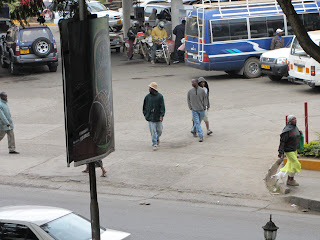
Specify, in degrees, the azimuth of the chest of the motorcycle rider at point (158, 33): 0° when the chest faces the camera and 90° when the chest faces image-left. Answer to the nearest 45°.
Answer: approximately 315°

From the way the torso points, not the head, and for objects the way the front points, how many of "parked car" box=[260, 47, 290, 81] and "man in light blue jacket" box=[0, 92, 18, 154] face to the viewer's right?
1

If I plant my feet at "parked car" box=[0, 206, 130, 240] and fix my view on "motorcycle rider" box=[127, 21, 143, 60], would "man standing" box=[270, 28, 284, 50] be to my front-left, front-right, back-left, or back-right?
front-right

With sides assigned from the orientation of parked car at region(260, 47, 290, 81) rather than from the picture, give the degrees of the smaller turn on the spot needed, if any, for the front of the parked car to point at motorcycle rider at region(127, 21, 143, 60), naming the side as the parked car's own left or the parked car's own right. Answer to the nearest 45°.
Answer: approximately 90° to the parked car's own right

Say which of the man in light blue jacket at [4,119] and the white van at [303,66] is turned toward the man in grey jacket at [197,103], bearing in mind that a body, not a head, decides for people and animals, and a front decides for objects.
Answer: the man in light blue jacket at [4,119]

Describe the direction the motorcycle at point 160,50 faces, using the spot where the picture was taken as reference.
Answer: facing the viewer and to the right of the viewer

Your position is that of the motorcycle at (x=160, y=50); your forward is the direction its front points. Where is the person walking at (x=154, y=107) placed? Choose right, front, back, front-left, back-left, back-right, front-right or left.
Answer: front-right

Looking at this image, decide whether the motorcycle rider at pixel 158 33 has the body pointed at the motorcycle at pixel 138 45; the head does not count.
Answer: no

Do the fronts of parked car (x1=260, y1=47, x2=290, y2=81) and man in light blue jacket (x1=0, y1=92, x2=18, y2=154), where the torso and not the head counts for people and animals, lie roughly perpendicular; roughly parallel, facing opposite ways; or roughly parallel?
roughly parallel, facing opposite ways

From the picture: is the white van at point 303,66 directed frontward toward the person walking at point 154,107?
no
